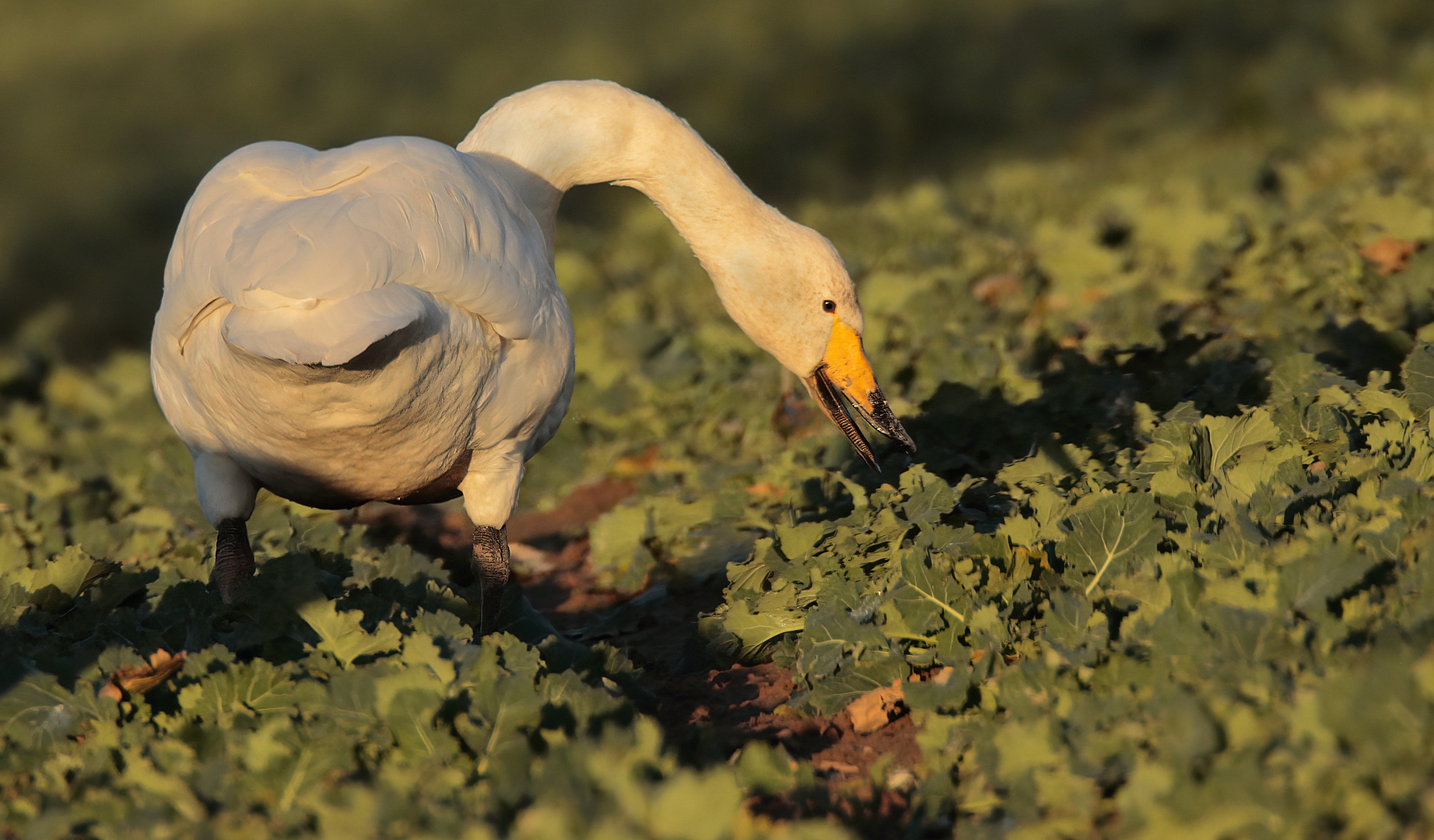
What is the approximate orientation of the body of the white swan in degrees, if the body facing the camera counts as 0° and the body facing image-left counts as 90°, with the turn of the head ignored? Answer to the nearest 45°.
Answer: approximately 225°

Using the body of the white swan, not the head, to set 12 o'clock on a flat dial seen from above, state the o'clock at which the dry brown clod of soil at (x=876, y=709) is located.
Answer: The dry brown clod of soil is roughly at 3 o'clock from the white swan.

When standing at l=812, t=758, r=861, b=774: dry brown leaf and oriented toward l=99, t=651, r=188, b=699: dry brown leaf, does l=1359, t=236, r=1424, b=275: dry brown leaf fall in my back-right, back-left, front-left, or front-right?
back-right

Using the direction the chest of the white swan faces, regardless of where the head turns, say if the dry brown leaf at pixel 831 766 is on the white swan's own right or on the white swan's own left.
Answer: on the white swan's own right

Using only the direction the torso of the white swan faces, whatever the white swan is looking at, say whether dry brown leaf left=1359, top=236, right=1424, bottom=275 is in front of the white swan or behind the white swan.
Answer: in front

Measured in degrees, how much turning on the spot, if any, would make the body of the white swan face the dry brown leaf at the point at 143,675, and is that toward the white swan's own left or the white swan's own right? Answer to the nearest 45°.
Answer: approximately 180°
